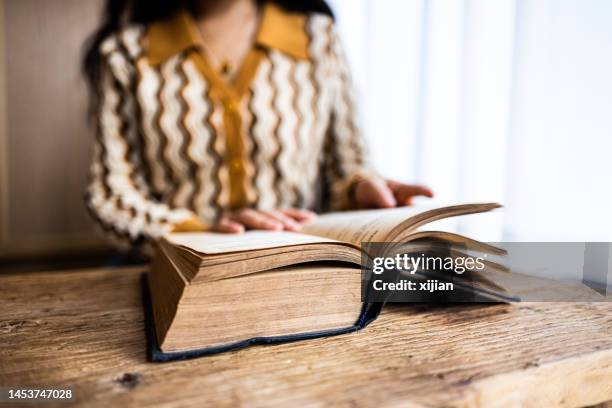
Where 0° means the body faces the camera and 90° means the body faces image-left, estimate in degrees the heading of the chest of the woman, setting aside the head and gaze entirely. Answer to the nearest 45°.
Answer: approximately 0°

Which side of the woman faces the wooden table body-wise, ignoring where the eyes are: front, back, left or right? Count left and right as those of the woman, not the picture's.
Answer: front
